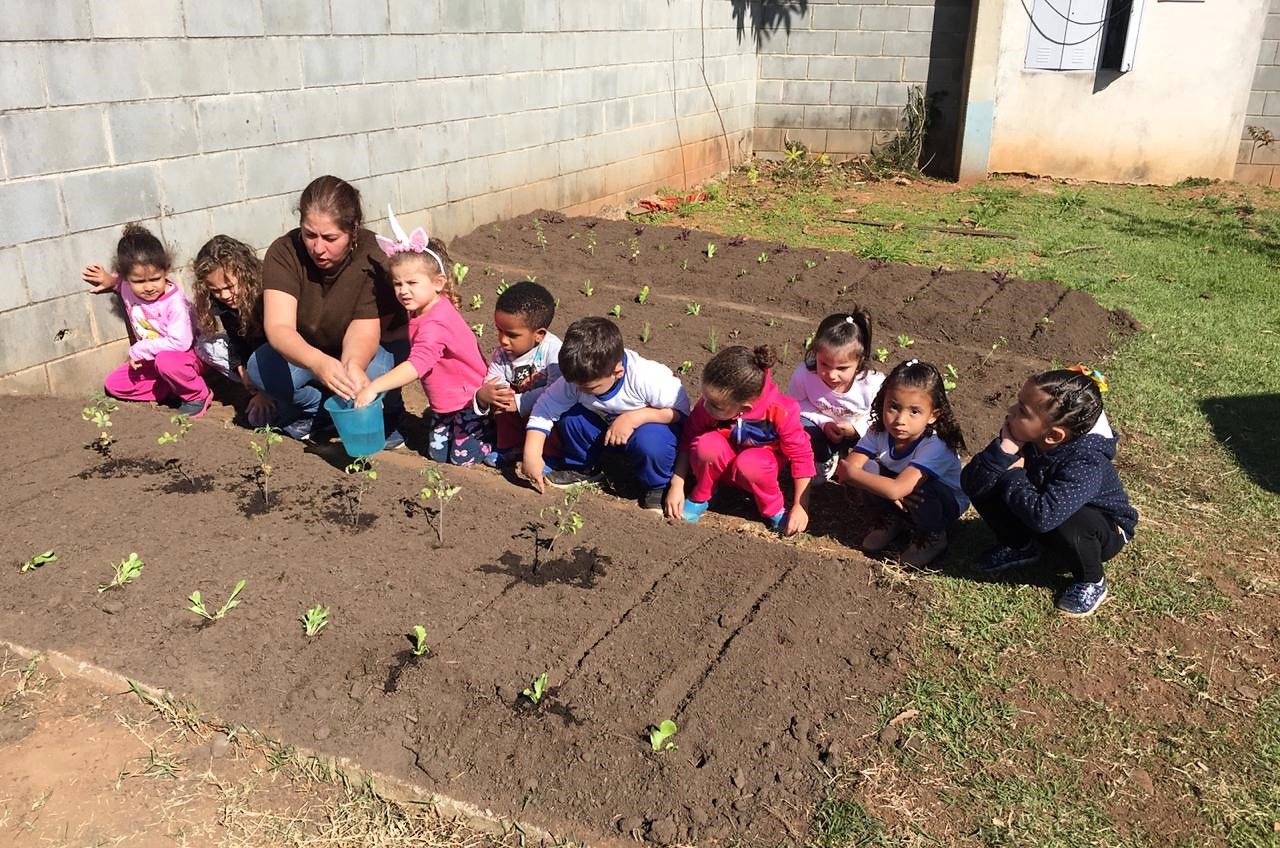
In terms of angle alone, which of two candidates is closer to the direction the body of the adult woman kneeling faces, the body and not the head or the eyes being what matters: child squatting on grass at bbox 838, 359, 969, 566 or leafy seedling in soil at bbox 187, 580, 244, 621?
the leafy seedling in soil

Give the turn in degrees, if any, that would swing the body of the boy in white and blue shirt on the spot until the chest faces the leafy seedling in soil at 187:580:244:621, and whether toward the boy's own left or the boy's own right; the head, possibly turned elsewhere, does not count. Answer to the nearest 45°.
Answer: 0° — they already face it

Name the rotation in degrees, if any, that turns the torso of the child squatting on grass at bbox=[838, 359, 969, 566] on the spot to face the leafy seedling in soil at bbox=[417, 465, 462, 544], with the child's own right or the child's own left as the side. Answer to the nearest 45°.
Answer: approximately 45° to the child's own right

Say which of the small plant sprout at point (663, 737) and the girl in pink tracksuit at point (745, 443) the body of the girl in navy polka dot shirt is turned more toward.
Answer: the small plant sprout

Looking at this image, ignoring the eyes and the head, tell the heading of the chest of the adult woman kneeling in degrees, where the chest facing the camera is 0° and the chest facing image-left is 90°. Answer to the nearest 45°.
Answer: approximately 0°

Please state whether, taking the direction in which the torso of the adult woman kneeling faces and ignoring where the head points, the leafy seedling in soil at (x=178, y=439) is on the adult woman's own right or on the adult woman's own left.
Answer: on the adult woman's own right
